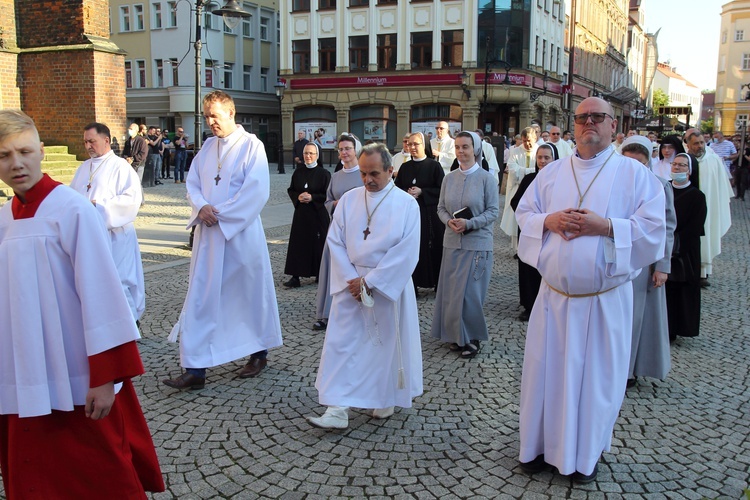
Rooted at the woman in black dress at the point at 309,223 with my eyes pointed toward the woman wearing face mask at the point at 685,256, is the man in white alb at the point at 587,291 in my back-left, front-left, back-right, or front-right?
front-right

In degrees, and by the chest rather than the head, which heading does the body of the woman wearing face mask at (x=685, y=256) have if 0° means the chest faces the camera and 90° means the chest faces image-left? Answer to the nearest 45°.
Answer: approximately 45°

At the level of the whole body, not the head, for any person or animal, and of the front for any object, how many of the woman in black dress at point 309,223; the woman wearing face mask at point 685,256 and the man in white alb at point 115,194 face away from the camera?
0

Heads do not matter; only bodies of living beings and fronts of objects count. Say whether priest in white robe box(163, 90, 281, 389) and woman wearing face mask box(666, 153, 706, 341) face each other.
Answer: no

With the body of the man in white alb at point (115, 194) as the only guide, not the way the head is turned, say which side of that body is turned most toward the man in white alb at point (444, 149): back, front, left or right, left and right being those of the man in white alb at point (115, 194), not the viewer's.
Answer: back

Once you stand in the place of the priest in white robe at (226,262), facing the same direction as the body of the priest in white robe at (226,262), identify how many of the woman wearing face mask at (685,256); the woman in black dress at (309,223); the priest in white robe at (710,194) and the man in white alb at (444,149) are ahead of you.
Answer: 0

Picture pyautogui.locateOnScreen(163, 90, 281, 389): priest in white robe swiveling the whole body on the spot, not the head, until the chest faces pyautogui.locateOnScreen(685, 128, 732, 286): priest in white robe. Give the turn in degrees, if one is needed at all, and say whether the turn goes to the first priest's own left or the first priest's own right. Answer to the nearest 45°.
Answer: approximately 180°

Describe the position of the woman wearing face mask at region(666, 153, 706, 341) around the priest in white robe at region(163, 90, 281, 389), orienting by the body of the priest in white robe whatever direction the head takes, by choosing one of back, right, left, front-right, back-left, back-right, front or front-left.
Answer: back-left

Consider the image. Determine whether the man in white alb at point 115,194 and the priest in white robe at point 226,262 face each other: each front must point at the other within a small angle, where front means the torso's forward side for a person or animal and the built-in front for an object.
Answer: no

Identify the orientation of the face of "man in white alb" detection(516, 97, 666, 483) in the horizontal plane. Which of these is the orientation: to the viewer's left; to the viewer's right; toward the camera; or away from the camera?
toward the camera

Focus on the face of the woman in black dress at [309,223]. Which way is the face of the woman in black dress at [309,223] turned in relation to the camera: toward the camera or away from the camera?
toward the camera

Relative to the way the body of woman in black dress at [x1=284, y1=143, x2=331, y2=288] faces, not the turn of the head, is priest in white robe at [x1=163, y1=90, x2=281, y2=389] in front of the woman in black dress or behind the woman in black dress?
in front

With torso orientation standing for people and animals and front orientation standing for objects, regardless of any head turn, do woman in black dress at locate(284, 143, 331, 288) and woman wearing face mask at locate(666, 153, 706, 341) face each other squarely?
no

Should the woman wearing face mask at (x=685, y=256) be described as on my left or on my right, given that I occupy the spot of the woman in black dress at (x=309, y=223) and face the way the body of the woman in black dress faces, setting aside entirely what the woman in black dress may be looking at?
on my left

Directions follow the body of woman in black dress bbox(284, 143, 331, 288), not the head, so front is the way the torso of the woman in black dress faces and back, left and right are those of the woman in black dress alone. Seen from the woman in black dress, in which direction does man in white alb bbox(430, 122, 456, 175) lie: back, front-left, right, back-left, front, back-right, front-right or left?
back

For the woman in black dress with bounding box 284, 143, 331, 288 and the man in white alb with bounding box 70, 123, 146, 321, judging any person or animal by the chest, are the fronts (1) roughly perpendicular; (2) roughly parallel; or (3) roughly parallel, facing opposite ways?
roughly parallel

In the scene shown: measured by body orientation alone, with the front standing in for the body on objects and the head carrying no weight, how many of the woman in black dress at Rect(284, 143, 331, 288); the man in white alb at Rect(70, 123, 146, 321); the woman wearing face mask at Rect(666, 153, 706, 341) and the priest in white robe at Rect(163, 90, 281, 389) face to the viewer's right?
0
